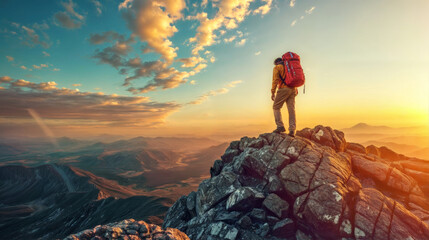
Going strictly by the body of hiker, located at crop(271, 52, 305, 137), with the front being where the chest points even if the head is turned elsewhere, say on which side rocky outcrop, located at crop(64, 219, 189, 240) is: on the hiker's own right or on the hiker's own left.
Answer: on the hiker's own left
